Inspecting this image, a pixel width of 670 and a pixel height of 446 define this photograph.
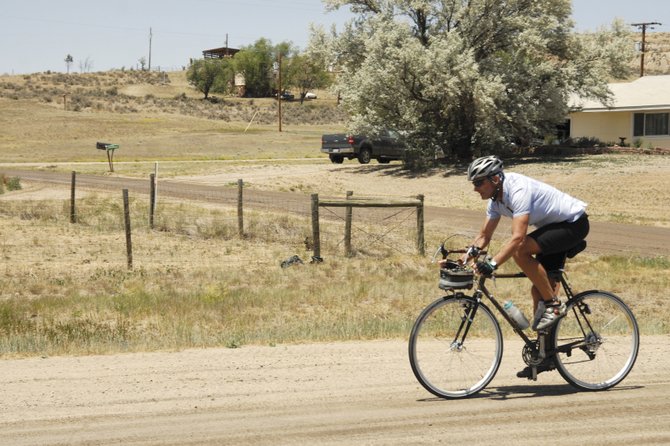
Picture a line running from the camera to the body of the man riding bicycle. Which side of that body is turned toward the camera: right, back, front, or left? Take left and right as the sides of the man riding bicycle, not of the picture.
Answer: left

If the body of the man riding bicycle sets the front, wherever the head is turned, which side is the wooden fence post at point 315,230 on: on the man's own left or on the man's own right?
on the man's own right

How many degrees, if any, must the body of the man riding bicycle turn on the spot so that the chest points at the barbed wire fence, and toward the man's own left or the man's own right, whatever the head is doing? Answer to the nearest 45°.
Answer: approximately 45° to the man's own right

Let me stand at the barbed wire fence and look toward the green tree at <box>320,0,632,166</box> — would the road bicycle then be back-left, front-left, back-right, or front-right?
back-right

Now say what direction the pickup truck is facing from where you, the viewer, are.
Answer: facing away from the viewer and to the right of the viewer

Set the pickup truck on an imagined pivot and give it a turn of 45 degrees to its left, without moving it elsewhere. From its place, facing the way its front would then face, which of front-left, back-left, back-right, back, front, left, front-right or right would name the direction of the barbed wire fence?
back

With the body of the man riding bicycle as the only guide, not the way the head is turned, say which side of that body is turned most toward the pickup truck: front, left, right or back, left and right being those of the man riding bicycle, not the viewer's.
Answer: right

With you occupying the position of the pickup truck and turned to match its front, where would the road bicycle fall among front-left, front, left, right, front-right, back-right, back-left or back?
back-right
